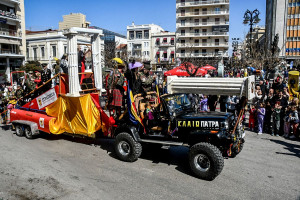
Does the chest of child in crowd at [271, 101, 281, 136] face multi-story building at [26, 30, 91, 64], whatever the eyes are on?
no

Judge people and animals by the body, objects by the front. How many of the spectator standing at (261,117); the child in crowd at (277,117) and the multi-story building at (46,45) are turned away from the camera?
0

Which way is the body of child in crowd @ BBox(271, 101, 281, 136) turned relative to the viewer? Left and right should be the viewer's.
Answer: facing the viewer and to the left of the viewer

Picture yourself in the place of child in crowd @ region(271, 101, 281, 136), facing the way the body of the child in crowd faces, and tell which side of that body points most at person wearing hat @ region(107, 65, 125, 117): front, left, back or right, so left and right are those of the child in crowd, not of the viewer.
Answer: right

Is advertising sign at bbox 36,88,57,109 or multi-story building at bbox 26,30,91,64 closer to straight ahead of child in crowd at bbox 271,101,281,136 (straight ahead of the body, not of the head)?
the advertising sign

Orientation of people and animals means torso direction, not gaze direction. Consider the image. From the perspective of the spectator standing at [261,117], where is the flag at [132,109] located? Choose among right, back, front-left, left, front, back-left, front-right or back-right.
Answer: front

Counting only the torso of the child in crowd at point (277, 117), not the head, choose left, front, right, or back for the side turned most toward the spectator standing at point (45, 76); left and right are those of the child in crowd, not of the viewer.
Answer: right

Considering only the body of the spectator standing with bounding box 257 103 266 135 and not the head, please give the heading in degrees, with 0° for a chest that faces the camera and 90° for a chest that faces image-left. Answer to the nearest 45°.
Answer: approximately 45°

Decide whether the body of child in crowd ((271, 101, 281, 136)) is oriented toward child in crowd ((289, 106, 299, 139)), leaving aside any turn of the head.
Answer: no

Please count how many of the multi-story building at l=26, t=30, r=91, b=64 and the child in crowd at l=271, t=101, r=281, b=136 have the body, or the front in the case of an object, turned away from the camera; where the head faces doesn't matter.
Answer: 0

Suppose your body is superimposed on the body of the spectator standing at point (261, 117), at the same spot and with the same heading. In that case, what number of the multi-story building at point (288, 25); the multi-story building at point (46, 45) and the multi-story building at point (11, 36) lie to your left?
0

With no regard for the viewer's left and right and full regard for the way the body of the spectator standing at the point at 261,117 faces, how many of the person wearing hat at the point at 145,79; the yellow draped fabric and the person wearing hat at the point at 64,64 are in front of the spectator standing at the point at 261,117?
3

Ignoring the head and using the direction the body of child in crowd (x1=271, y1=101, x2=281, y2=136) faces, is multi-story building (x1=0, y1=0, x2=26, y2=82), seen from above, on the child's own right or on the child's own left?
on the child's own right

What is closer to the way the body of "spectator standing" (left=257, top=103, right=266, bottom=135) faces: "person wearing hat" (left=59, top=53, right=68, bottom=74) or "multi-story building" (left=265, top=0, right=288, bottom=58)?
the person wearing hat
